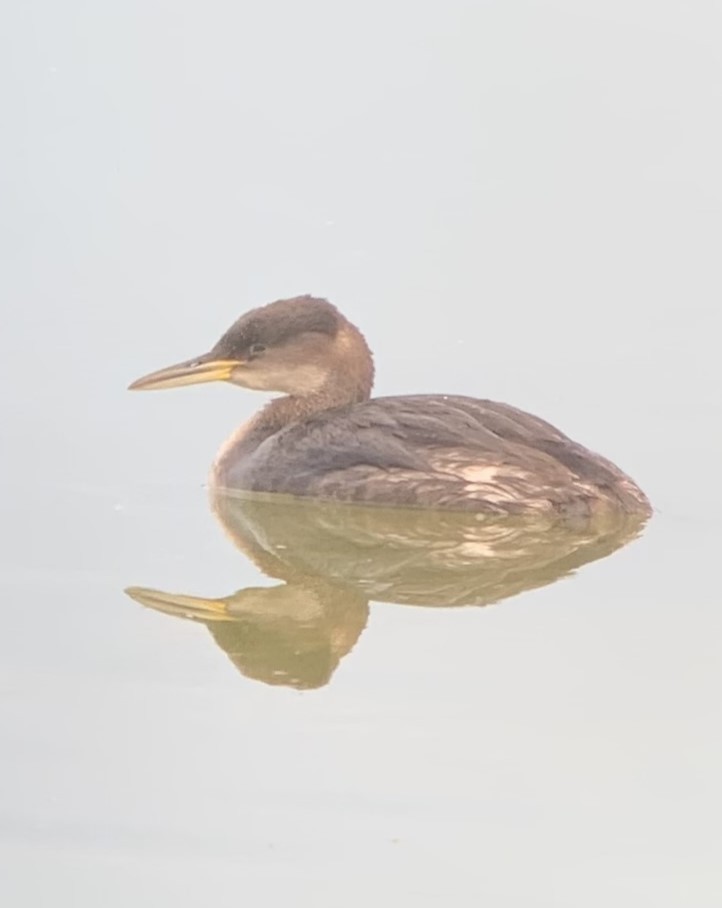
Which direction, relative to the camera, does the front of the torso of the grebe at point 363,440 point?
to the viewer's left
